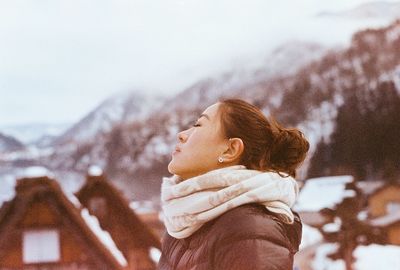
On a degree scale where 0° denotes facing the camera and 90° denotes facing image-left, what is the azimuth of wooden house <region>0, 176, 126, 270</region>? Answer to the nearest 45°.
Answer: approximately 0°

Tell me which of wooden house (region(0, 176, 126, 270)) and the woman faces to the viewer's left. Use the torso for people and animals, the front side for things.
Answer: the woman

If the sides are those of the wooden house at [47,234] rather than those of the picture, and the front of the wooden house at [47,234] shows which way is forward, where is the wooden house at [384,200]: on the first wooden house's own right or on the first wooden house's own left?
on the first wooden house's own left

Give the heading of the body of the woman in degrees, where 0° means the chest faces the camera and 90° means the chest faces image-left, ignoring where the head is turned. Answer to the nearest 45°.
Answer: approximately 90°

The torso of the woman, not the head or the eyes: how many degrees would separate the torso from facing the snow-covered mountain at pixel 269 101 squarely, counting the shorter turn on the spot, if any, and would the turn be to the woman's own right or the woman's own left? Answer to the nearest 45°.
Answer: approximately 90° to the woman's own right

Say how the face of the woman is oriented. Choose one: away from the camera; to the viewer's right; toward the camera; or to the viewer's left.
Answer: to the viewer's left

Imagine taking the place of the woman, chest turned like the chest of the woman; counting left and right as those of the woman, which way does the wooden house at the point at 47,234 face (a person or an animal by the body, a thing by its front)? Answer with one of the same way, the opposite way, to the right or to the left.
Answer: to the left

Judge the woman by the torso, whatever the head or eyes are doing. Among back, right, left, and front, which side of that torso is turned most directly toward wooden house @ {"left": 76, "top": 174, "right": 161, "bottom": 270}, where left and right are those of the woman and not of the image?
right

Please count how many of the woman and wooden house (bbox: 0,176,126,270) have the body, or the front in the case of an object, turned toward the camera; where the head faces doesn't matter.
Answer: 1
